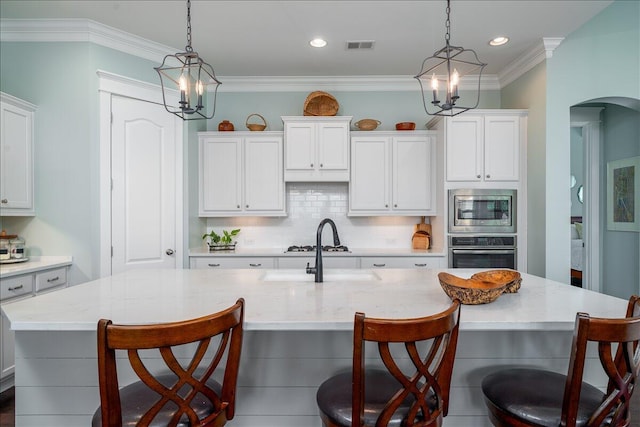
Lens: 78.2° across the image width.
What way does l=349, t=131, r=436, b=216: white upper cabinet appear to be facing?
toward the camera

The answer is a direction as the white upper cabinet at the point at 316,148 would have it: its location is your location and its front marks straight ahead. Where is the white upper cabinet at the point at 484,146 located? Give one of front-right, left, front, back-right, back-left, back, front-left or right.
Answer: left

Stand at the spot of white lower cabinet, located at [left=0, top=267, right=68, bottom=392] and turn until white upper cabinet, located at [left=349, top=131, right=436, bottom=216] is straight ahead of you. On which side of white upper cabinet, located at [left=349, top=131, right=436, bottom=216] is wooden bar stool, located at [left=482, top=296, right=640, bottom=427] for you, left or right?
right

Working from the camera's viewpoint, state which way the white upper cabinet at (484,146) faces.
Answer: facing the viewer

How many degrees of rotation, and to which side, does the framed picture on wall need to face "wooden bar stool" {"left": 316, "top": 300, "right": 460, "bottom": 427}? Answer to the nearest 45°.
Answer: approximately 45° to its left

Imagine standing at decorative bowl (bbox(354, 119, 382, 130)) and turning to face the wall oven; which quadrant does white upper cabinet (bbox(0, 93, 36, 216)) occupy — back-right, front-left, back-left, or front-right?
back-right

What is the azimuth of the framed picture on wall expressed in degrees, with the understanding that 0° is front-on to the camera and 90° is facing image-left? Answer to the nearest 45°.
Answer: approximately 45°

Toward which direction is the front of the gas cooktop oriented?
toward the camera

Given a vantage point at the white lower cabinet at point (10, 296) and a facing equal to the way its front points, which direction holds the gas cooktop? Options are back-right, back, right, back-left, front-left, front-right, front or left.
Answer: front-left

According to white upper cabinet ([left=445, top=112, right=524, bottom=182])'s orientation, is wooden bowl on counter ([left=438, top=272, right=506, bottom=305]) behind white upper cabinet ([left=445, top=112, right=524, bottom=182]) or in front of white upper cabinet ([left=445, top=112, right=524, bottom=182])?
in front

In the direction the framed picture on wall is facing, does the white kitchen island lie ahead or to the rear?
ahead

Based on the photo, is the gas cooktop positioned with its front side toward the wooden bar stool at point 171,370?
yes

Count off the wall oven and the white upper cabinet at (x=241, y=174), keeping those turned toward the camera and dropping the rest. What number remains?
2

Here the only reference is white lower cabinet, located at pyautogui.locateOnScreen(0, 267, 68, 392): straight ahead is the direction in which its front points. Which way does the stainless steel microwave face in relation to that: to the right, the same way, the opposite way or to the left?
to the right
